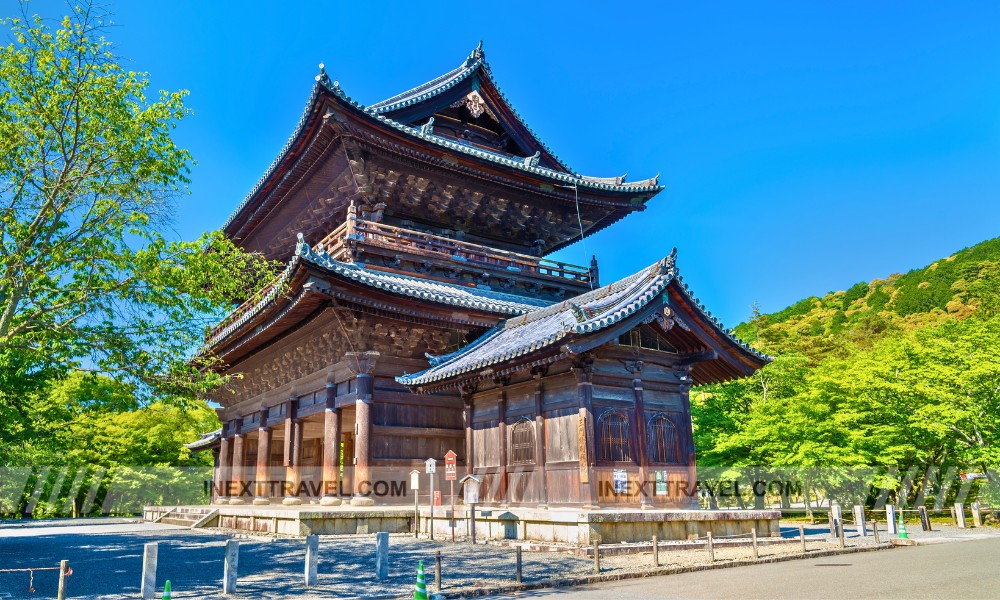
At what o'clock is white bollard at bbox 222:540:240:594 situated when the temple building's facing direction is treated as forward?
The white bollard is roughly at 11 o'clock from the temple building.

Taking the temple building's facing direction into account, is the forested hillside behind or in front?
behind

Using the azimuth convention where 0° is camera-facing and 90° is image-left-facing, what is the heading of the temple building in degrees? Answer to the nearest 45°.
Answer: approximately 45°

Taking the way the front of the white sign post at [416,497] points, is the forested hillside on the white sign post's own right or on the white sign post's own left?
on the white sign post's own left

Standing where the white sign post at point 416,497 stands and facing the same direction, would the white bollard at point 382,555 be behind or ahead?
ahead

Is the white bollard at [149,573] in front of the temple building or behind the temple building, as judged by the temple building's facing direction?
in front

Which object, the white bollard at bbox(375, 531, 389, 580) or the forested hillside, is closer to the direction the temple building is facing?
the white bollard

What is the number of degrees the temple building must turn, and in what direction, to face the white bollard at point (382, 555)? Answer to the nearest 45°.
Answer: approximately 45° to its left

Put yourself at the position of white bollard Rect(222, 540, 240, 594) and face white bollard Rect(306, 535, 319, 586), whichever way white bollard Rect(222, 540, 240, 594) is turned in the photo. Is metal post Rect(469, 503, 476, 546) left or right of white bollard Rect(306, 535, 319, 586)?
left

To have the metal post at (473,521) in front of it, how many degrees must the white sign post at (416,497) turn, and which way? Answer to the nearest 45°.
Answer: approximately 45° to its left
